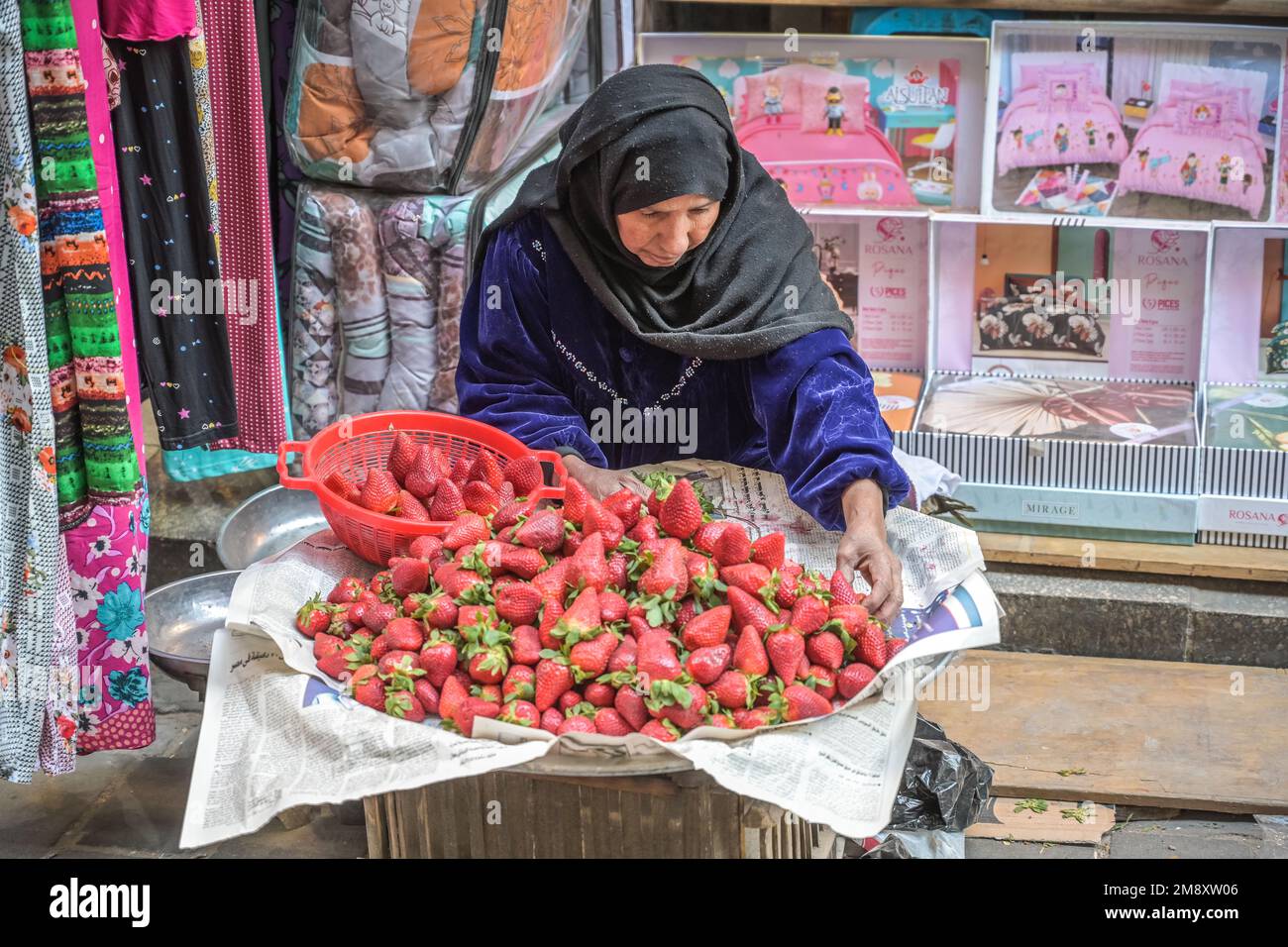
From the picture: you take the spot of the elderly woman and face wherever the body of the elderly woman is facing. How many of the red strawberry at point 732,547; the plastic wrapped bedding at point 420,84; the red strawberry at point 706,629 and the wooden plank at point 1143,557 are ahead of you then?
2

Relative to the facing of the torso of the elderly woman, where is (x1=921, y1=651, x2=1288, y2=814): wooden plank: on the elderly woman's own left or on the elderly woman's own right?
on the elderly woman's own left

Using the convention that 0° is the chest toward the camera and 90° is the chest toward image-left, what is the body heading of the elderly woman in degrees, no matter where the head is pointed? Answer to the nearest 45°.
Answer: approximately 0°

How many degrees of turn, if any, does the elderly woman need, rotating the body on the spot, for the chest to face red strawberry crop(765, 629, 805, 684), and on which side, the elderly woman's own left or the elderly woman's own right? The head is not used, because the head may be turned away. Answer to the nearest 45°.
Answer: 0° — they already face it

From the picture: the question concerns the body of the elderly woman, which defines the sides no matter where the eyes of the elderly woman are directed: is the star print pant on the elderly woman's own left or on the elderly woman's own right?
on the elderly woman's own right

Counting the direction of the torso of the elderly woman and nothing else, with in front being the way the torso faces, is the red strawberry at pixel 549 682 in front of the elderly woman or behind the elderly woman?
in front

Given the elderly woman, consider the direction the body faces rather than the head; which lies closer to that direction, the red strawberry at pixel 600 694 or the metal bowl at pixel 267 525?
the red strawberry

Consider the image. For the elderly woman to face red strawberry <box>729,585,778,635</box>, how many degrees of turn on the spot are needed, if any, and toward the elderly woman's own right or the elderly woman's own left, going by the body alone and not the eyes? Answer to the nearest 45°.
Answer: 0° — they already face it

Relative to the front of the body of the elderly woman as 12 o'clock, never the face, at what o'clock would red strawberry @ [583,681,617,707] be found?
The red strawberry is roughly at 12 o'clock from the elderly woman.

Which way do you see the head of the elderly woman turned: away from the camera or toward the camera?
toward the camera

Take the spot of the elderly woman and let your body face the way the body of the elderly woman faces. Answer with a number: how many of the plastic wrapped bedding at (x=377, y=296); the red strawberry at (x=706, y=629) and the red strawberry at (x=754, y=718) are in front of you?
2

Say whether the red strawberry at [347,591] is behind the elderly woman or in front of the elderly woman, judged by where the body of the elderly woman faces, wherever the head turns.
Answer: in front

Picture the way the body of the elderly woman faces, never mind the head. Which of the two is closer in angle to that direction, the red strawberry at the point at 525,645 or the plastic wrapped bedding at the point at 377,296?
the red strawberry
